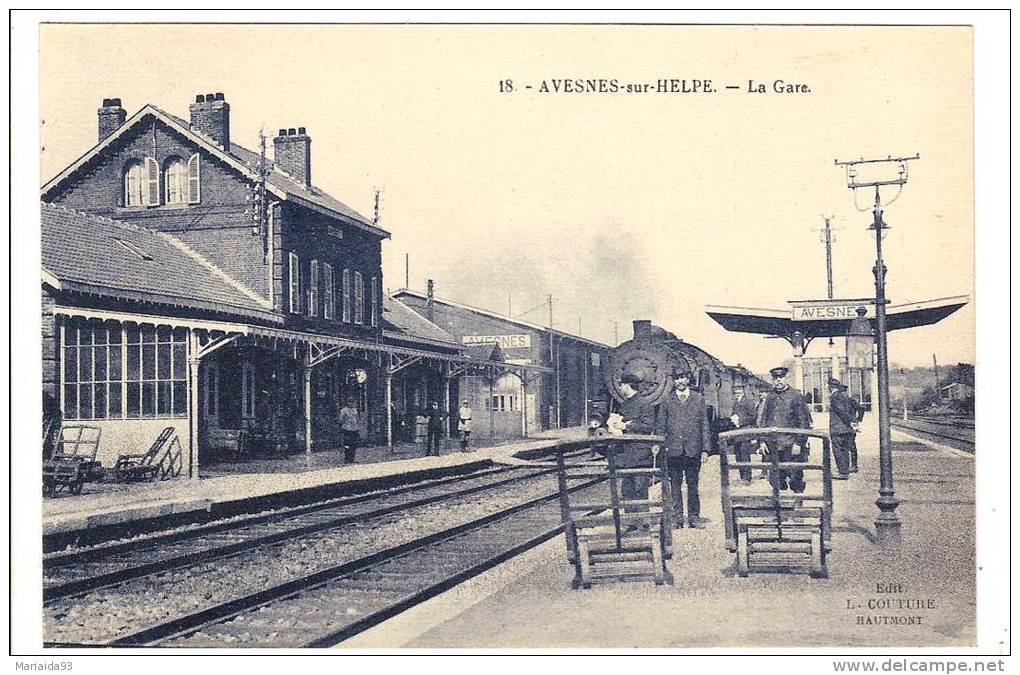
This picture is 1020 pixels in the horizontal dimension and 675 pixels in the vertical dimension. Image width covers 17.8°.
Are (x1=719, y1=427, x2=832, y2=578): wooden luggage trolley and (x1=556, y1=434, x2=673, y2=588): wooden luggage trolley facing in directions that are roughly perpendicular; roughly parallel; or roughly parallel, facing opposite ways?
roughly parallel

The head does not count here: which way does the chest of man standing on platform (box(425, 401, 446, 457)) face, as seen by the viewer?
toward the camera

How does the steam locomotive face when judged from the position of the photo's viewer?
facing the viewer and to the left of the viewer

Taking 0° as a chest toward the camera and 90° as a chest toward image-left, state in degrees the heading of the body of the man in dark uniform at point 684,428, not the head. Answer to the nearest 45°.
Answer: approximately 0°

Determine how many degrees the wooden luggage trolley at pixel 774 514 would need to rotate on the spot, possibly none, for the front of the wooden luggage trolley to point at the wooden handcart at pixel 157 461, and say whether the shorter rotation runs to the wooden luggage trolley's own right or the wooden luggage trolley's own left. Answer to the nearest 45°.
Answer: approximately 135° to the wooden luggage trolley's own right

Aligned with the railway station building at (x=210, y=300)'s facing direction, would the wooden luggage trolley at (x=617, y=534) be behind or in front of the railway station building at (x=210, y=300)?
in front

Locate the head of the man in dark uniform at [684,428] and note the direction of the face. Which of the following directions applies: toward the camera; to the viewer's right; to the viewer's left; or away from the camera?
toward the camera

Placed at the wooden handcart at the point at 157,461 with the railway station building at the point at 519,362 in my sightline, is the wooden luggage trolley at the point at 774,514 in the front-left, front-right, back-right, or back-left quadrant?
back-right

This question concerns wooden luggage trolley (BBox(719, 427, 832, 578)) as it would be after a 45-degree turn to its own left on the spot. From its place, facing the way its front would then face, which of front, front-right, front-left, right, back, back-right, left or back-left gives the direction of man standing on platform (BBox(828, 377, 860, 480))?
back-left

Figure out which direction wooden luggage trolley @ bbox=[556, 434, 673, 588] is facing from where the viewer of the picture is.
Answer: facing the viewer

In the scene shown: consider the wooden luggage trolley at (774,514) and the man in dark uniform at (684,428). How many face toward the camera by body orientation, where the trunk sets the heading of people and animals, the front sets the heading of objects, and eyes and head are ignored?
2

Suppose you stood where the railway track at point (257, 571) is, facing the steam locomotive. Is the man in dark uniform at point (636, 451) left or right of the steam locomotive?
right

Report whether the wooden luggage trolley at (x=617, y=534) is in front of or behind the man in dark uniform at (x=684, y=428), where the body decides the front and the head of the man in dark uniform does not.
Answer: in front

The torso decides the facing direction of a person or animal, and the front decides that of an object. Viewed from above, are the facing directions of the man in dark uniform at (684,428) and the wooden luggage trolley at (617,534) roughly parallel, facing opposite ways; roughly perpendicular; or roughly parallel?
roughly parallel

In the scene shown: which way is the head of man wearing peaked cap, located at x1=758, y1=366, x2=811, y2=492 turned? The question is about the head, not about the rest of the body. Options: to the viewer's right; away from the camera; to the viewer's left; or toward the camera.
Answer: toward the camera
